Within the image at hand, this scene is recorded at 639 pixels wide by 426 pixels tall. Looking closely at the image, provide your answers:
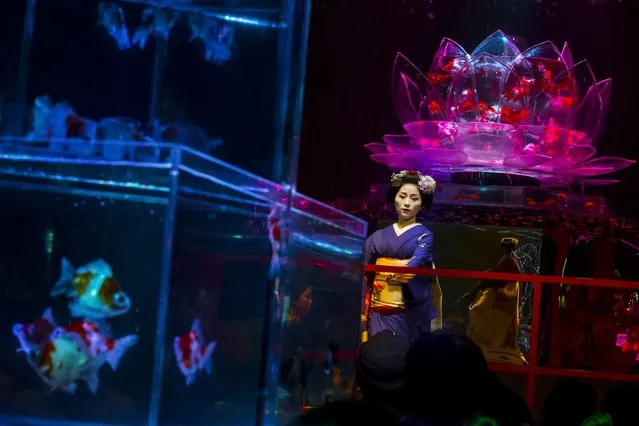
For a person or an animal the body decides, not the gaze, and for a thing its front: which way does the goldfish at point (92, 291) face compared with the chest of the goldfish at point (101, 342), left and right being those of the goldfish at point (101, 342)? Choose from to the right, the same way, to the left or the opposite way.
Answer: the opposite way

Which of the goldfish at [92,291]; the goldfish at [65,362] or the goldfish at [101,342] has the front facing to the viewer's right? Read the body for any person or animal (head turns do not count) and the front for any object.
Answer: the goldfish at [92,291]

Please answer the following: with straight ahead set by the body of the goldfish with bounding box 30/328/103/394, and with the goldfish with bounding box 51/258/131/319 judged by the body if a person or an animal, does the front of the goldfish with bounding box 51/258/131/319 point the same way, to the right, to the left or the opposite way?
the opposite way

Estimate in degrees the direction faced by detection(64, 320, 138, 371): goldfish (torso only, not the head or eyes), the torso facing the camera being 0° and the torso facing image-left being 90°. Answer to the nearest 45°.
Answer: approximately 90°

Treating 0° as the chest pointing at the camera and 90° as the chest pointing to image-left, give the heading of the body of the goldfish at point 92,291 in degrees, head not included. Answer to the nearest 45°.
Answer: approximately 270°

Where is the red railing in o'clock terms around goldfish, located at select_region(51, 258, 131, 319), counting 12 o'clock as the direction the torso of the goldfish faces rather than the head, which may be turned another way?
The red railing is roughly at 11 o'clock from the goldfish.

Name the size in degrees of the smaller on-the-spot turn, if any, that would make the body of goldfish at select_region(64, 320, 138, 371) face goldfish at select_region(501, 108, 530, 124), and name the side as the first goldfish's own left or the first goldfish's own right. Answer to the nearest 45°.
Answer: approximately 135° to the first goldfish's own right

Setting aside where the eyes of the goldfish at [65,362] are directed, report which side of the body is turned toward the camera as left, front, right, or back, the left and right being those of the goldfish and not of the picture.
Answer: left

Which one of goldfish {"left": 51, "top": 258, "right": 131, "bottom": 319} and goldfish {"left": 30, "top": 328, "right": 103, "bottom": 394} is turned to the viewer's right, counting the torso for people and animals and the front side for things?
goldfish {"left": 51, "top": 258, "right": 131, "bottom": 319}
